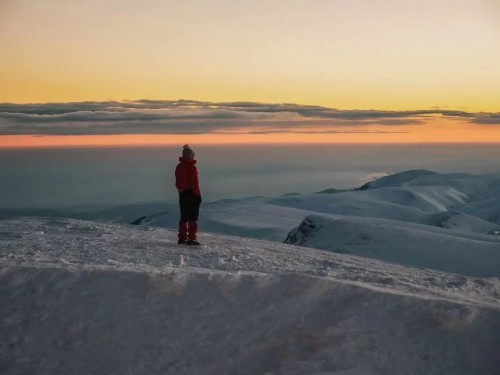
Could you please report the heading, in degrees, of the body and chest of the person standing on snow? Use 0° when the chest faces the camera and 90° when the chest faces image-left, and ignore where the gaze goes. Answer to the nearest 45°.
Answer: approximately 225°
